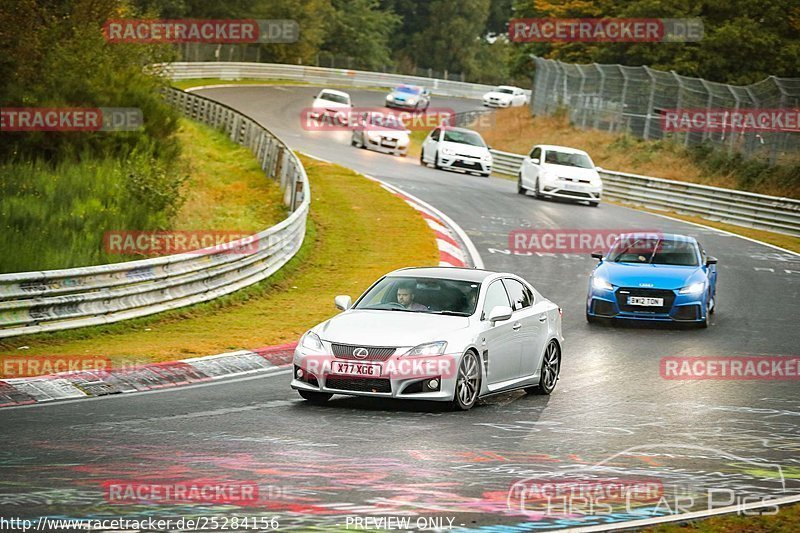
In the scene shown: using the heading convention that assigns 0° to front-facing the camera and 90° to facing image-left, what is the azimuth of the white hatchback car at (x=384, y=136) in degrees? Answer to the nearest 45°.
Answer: approximately 315°

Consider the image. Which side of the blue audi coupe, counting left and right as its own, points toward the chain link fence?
back

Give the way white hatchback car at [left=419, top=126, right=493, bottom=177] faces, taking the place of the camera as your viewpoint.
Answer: facing the viewer and to the right of the viewer

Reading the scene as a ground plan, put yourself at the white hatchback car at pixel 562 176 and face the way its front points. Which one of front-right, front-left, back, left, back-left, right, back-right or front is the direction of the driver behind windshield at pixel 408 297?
front-right

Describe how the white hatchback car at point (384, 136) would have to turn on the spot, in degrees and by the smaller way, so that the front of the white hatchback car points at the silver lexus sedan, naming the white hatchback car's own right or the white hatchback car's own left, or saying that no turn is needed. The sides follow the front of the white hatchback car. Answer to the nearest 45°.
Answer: approximately 45° to the white hatchback car's own right

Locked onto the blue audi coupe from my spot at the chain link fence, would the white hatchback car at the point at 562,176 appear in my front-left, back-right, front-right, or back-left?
front-right

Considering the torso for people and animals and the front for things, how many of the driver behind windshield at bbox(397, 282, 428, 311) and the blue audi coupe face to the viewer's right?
0

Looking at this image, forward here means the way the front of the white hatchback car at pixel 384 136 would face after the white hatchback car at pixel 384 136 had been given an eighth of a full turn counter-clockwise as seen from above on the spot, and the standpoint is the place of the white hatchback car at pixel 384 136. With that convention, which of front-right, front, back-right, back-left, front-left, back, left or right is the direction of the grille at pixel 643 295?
right

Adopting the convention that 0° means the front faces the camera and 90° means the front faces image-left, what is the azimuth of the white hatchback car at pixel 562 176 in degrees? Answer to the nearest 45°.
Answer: approximately 315°

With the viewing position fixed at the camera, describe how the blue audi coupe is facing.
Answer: facing the viewer

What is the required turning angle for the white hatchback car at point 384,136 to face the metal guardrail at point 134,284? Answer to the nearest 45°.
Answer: approximately 45° to its right

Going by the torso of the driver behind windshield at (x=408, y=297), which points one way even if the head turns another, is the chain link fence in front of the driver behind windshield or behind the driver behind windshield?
behind

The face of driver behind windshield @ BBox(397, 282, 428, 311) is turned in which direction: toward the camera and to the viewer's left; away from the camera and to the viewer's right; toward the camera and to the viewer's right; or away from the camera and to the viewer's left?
toward the camera and to the viewer's left

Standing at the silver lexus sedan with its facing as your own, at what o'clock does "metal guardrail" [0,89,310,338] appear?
The metal guardrail is roughly at 3 o'clock from the silver lexus sedan.
